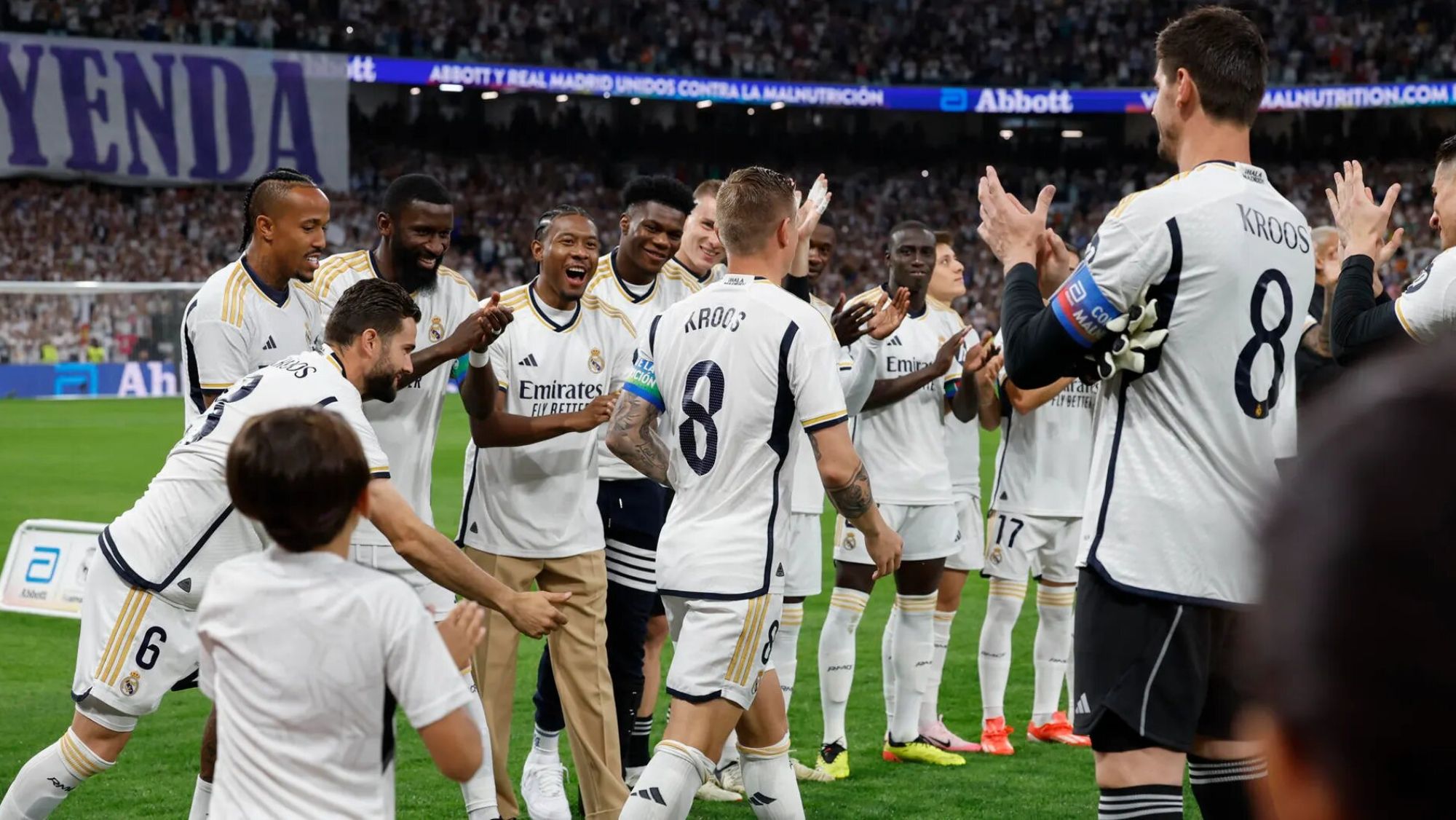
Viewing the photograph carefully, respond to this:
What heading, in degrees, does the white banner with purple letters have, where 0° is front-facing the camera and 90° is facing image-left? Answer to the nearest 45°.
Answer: approximately 0°
